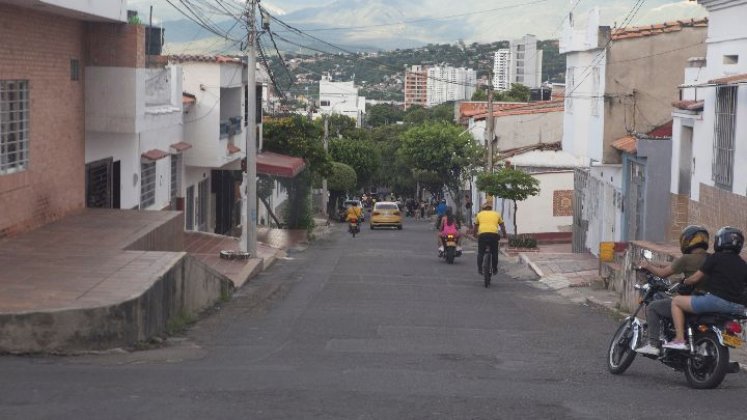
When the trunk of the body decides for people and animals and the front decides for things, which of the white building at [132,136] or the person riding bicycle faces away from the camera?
the person riding bicycle

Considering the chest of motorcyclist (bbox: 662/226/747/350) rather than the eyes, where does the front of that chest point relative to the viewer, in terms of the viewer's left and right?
facing away from the viewer and to the left of the viewer

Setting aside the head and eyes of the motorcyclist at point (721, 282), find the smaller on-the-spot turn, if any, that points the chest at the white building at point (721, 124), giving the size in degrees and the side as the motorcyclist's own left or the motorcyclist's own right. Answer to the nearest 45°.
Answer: approximately 45° to the motorcyclist's own right

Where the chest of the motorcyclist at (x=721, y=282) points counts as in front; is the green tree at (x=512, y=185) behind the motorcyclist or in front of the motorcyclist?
in front

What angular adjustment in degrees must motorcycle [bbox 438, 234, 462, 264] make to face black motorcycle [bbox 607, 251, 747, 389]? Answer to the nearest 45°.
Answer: approximately 180°

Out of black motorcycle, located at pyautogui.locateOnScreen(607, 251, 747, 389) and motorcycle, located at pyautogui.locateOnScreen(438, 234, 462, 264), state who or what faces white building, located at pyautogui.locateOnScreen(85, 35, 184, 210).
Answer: the black motorcycle

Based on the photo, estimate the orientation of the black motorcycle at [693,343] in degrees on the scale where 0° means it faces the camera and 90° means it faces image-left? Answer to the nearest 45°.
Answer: approximately 135°

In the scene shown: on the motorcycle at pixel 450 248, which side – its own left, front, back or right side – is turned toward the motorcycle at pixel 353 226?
front

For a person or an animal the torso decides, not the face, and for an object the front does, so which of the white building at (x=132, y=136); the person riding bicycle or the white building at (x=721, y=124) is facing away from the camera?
the person riding bicycle

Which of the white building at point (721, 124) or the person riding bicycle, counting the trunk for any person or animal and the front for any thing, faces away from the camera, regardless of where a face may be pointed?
the person riding bicycle

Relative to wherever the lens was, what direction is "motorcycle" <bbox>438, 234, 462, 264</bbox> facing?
facing away from the viewer

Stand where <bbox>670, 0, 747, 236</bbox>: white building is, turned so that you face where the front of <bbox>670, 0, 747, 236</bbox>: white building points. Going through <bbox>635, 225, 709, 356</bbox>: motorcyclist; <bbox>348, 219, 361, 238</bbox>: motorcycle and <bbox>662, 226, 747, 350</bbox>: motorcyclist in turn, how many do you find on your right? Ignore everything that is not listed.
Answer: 1

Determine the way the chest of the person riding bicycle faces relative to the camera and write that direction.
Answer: away from the camera

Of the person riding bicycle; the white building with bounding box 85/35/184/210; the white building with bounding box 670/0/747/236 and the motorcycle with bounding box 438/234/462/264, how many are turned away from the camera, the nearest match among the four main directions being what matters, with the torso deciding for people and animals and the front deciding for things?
2

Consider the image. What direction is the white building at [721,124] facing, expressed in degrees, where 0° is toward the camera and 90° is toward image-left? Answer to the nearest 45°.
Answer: approximately 45°

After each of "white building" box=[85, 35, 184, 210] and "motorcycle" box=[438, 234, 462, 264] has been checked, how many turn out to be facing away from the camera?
1
